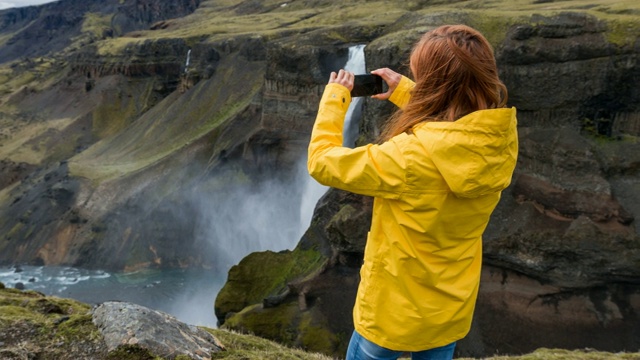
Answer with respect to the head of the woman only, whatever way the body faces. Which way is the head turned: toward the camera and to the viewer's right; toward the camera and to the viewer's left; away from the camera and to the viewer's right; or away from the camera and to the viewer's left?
away from the camera and to the viewer's left

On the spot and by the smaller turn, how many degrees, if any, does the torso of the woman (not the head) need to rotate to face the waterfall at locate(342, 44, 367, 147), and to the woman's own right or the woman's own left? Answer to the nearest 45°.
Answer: approximately 45° to the woman's own right

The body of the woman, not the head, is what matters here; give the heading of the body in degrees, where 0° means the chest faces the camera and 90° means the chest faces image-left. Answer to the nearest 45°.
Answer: approximately 135°
